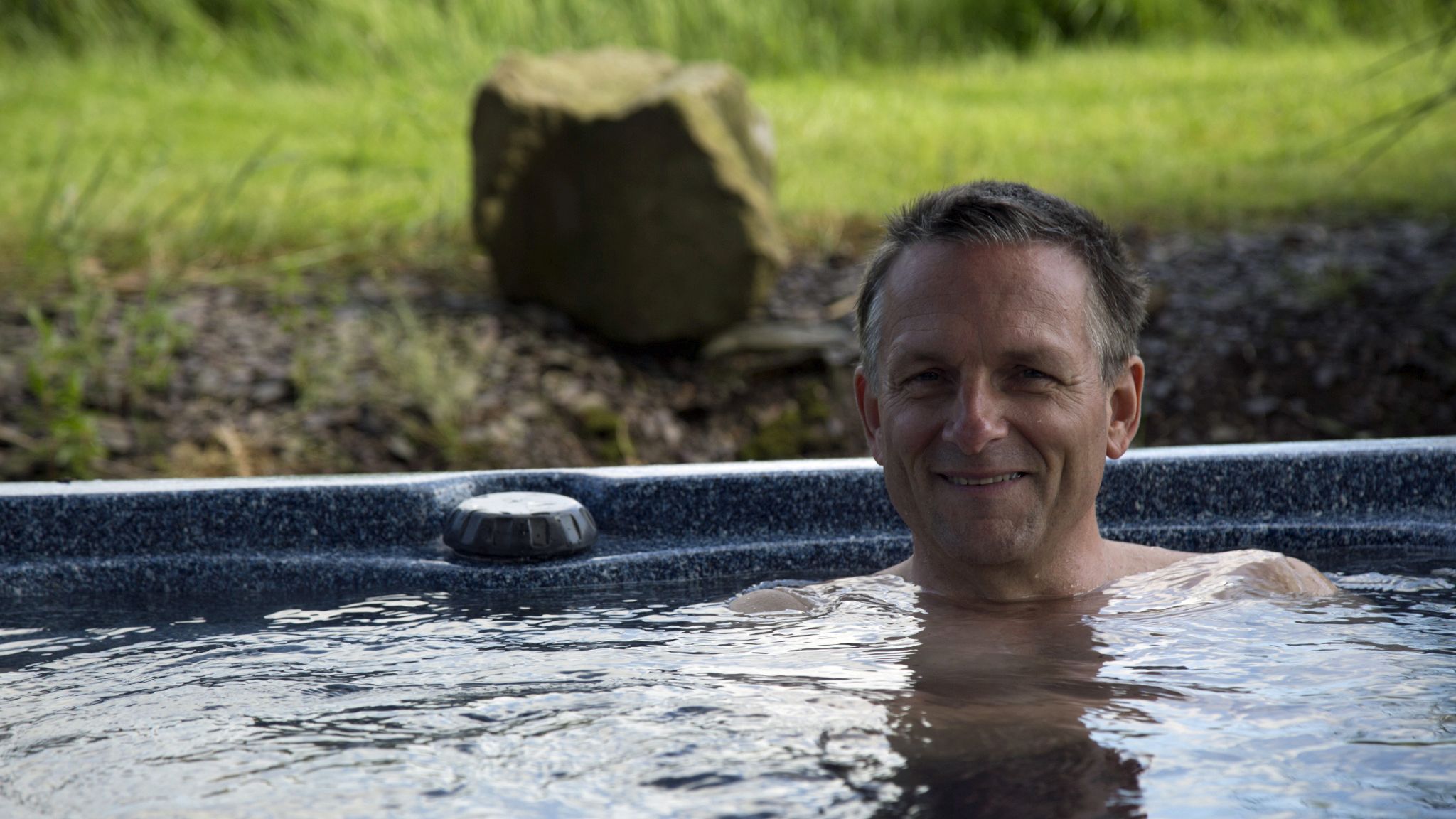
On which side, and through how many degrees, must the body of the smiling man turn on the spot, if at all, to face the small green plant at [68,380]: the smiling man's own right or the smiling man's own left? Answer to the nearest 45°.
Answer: approximately 135° to the smiling man's own right

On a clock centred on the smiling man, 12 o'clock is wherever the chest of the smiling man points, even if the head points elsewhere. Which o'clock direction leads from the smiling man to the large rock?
The large rock is roughly at 5 o'clock from the smiling man.

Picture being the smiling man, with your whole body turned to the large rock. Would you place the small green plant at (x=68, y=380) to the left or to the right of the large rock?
left

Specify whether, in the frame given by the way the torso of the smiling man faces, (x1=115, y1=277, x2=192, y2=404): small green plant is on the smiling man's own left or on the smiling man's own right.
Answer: on the smiling man's own right

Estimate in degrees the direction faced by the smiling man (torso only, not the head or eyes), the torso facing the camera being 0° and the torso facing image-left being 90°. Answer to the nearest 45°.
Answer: approximately 0°
